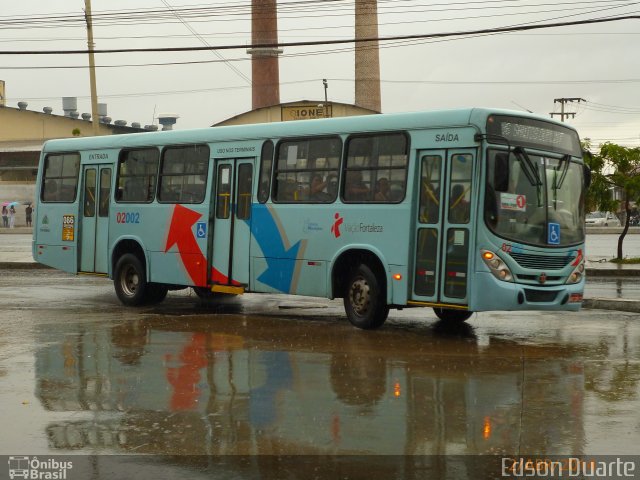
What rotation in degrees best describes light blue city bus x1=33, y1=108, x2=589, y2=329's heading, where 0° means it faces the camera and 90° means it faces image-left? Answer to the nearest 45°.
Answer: approximately 315°

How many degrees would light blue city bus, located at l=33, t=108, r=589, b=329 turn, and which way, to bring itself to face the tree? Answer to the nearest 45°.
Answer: approximately 90° to its left

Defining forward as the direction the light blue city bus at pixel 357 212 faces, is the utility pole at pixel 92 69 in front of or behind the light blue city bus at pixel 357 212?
behind
